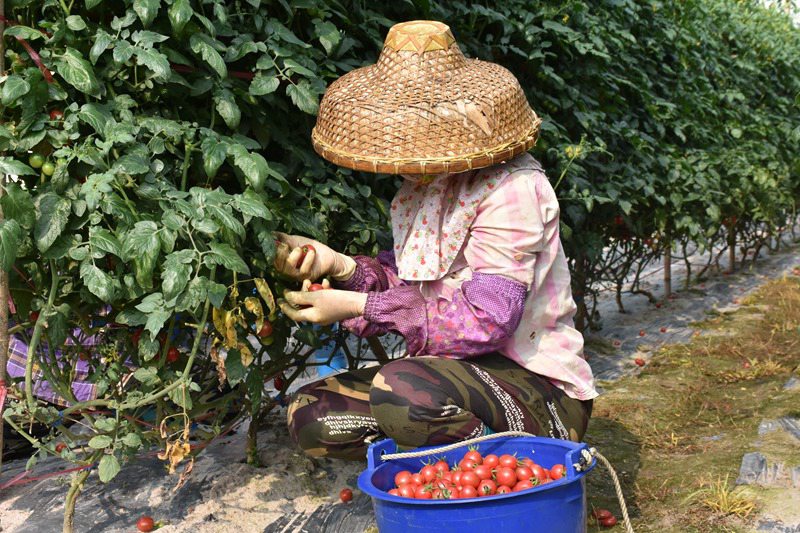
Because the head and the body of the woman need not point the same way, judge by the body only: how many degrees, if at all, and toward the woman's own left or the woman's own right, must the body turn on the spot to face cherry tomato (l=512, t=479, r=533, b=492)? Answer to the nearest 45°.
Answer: approximately 135° to the woman's own left

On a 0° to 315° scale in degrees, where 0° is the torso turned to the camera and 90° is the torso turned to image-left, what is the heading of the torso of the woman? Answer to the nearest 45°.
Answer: approximately 90°
